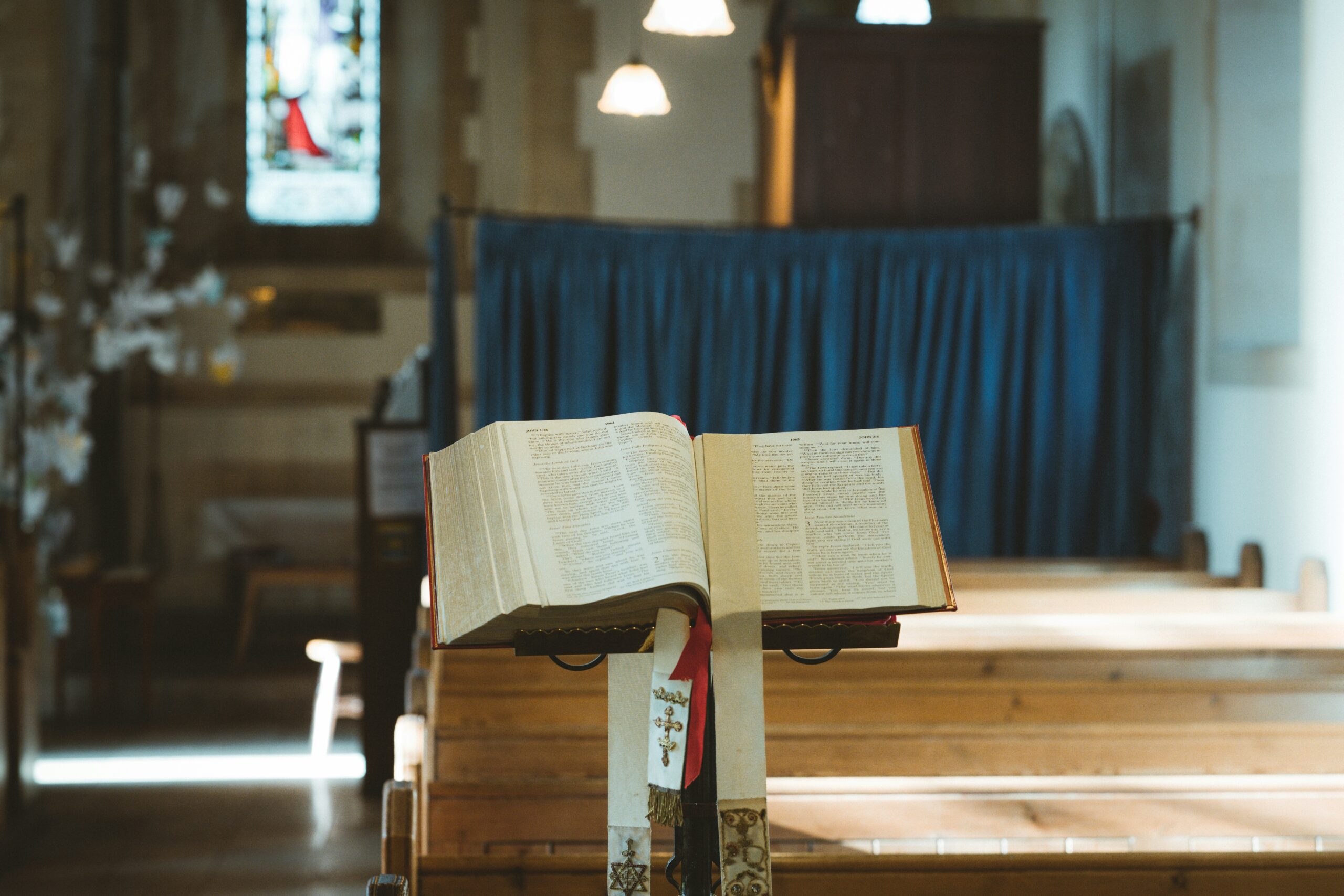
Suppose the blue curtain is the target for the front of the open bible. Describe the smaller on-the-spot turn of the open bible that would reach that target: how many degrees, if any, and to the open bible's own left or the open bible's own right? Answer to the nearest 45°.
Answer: approximately 180°

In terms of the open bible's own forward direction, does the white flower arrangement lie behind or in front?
behind

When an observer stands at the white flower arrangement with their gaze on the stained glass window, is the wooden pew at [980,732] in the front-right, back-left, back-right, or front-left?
back-right

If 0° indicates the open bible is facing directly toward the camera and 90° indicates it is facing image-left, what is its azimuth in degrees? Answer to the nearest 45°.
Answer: approximately 0°

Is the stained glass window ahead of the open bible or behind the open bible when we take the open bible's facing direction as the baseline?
behind

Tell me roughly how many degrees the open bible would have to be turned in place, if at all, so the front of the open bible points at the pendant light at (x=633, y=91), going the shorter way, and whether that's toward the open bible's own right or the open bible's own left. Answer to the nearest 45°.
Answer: approximately 180°
